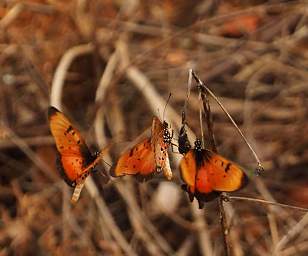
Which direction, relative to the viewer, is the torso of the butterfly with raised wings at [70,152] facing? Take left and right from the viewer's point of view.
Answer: facing to the right of the viewer

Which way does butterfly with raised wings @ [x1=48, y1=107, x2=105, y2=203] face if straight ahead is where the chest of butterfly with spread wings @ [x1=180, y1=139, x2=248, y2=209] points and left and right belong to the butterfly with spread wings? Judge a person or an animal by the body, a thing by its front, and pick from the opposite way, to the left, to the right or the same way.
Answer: to the right

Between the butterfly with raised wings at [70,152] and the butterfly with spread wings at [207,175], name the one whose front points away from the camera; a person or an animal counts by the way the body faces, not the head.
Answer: the butterfly with spread wings

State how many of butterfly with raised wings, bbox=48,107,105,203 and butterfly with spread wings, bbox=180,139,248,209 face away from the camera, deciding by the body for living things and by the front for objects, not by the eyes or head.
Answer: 1

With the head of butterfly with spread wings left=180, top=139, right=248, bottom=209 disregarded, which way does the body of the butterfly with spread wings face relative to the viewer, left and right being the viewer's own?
facing away from the viewer
